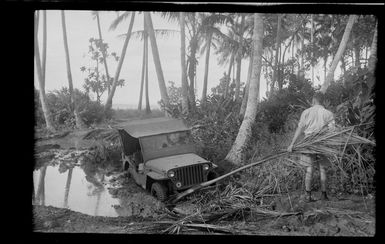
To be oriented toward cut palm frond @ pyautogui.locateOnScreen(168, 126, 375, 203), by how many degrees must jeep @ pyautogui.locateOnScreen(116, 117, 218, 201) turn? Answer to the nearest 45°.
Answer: approximately 45° to its left

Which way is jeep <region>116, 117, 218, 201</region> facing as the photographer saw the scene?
facing the viewer and to the right of the viewer

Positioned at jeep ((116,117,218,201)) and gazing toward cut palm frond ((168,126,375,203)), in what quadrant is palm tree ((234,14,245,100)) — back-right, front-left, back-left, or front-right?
front-left

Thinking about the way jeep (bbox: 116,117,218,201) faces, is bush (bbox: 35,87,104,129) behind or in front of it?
behind

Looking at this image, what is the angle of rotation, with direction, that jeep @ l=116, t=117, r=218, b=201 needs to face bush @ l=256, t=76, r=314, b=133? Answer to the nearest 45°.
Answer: approximately 45° to its left
